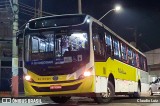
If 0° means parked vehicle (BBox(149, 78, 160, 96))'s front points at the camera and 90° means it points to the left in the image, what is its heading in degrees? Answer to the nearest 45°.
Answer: approximately 45°

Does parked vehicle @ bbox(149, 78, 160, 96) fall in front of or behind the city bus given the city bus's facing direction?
behind

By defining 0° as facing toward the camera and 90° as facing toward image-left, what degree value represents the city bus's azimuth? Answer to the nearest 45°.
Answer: approximately 45°

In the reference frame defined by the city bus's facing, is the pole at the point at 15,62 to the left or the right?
on its right

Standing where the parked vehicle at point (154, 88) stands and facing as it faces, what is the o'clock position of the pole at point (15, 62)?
The pole is roughly at 12 o'clock from the parked vehicle.

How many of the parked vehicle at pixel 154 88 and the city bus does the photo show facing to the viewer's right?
0
